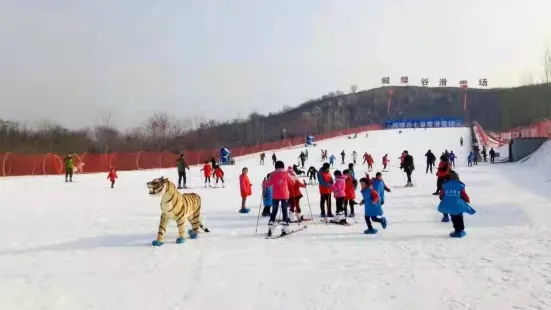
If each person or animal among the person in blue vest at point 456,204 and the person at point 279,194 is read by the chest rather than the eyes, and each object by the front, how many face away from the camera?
2

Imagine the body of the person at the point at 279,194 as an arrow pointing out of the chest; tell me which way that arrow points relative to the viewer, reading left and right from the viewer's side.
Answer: facing away from the viewer

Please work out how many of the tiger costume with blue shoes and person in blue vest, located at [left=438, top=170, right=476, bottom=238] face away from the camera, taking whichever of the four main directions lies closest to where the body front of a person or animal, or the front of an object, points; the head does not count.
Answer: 1

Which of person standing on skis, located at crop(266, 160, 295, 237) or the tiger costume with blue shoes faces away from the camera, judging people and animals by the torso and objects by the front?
the person standing on skis

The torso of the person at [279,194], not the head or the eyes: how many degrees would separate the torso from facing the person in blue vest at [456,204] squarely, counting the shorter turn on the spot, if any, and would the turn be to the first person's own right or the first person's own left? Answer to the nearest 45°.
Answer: approximately 90° to the first person's own right

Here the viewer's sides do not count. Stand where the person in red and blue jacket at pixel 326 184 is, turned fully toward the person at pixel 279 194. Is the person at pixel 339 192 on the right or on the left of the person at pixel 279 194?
left

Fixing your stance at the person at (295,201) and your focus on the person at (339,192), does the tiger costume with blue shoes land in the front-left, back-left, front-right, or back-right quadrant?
back-right

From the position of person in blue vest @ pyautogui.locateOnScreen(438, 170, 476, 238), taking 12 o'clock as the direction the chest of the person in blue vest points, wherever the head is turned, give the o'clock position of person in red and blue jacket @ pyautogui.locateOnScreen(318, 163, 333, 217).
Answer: The person in red and blue jacket is roughly at 10 o'clock from the person in blue vest.

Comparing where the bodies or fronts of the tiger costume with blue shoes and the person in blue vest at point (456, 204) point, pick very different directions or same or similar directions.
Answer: very different directions

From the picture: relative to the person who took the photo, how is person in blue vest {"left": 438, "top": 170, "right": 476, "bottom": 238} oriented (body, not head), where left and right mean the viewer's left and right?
facing away from the viewer

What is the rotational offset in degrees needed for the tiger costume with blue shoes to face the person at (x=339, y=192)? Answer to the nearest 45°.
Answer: approximately 180°

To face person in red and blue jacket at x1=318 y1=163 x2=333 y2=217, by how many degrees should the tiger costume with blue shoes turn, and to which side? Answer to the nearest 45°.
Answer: approximately 180°

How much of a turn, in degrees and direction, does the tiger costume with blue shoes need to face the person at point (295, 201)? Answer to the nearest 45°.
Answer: approximately 180°

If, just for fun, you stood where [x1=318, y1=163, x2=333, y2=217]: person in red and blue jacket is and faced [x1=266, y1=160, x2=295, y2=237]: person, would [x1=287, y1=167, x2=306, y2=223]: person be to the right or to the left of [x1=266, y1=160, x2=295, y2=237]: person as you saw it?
right
